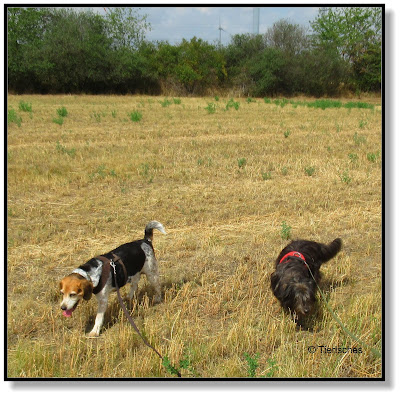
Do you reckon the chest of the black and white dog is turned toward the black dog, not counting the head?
no

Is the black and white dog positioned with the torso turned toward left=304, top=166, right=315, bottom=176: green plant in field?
no

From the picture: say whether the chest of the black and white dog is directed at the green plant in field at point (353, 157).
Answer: no

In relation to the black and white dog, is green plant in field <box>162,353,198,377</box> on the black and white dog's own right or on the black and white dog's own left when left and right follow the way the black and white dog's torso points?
on the black and white dog's own left

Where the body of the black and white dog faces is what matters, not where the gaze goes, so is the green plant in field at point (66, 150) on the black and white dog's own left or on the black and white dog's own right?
on the black and white dog's own right

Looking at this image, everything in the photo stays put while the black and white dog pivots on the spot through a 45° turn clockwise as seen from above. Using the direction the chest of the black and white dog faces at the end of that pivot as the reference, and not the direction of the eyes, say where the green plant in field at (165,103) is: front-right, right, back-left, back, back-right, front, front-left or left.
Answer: right

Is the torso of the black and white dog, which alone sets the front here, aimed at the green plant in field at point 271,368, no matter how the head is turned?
no

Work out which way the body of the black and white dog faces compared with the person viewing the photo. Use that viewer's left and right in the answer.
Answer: facing the viewer and to the left of the viewer

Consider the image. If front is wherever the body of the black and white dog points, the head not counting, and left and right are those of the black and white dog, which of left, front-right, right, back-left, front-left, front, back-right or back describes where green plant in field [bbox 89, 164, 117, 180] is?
back-right

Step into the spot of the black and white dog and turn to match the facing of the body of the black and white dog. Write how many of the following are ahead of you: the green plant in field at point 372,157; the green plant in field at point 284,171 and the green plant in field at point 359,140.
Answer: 0
